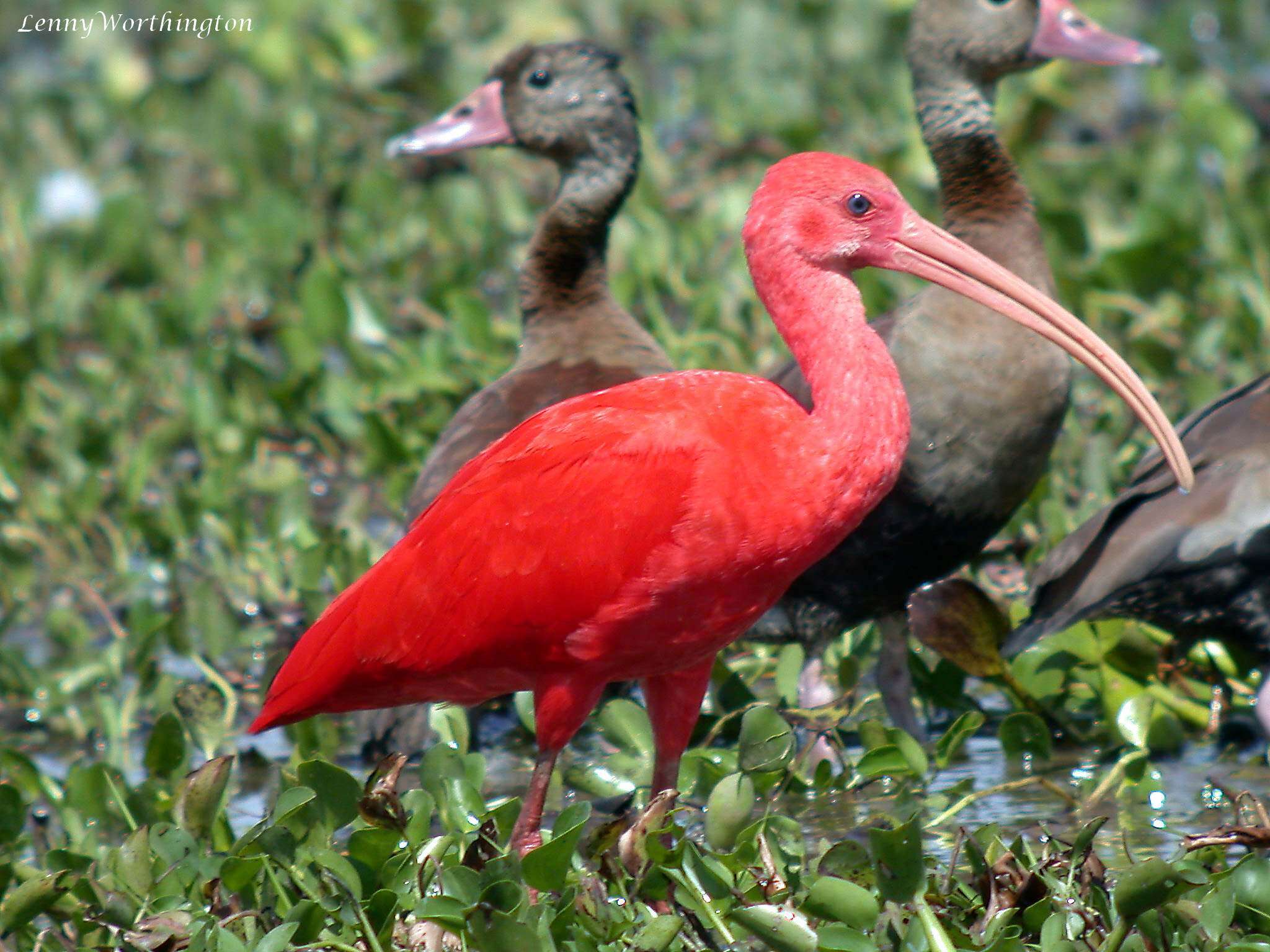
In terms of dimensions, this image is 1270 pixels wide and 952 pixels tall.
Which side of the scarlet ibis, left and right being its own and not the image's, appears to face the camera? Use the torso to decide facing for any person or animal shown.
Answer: right

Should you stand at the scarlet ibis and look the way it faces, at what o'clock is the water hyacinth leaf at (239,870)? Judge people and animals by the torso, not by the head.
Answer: The water hyacinth leaf is roughly at 5 o'clock from the scarlet ibis.

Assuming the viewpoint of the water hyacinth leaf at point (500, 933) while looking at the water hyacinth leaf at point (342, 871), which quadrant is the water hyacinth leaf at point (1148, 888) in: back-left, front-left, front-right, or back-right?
back-right

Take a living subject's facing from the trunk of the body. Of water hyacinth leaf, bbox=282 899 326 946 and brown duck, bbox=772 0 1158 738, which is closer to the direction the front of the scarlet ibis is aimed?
the brown duck

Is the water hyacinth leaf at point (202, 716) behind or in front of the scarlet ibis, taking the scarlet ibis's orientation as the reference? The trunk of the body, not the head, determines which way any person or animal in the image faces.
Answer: behind

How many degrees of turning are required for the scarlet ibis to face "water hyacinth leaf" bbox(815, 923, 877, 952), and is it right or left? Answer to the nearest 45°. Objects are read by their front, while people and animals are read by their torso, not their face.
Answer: approximately 90° to its right

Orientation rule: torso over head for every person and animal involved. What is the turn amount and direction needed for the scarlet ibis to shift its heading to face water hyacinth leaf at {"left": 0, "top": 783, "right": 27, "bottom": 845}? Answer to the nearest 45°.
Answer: approximately 180°
